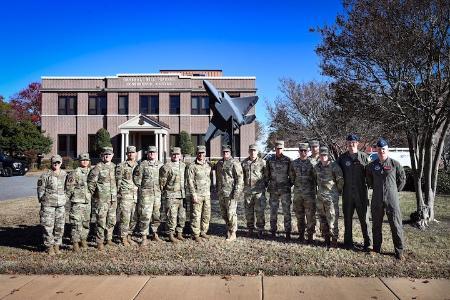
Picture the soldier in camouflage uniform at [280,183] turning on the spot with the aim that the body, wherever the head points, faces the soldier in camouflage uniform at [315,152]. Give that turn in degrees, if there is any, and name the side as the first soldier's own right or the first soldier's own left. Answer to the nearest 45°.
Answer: approximately 90° to the first soldier's own left

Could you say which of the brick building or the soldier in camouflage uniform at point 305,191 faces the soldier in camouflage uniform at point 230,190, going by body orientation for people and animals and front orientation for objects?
the brick building

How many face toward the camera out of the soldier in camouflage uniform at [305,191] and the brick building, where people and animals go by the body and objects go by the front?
2

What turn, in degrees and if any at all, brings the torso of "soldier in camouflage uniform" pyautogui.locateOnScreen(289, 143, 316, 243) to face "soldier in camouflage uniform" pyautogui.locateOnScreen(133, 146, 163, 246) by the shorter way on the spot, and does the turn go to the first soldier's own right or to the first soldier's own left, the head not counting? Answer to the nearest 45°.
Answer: approximately 90° to the first soldier's own right

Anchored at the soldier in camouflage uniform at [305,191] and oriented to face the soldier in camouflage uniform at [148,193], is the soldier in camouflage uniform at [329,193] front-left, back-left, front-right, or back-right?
back-left

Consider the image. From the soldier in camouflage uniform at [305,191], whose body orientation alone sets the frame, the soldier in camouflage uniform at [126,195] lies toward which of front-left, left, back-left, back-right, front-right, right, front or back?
right

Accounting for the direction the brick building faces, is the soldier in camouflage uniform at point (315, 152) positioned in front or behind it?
in front

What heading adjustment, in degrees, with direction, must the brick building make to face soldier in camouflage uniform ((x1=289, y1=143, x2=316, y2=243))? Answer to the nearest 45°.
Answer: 0° — it already faces them

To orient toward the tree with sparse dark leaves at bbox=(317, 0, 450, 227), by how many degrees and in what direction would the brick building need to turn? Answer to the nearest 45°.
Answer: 0° — it already faces it

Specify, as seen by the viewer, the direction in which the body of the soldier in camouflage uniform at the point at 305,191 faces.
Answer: toward the camera

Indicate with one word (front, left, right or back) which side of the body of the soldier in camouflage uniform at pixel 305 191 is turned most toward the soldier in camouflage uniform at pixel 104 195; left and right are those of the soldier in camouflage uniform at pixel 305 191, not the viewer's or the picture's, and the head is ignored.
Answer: right

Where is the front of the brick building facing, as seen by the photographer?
facing the viewer

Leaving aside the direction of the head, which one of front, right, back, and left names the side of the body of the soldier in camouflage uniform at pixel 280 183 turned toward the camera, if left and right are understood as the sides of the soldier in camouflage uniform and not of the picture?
front

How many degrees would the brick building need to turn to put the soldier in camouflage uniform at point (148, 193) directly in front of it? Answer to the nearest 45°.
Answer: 0° — it already faces them

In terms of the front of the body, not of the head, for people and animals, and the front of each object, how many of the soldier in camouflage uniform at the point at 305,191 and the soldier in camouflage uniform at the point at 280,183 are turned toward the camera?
2

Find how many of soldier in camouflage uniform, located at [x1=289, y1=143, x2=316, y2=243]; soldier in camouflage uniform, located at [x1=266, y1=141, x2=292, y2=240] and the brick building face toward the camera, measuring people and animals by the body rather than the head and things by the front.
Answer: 3
